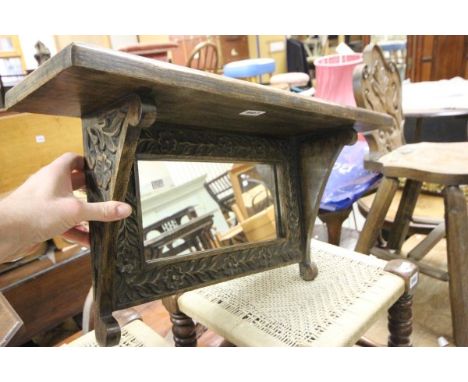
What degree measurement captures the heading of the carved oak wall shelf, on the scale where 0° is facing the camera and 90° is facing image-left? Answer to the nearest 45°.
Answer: approximately 315°

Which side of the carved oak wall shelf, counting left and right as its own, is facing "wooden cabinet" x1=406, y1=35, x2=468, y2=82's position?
left

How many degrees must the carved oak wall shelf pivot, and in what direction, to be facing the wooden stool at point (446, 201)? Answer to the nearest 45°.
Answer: approximately 90° to its left

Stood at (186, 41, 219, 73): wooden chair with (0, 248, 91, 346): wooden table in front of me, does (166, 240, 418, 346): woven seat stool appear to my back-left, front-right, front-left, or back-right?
front-left

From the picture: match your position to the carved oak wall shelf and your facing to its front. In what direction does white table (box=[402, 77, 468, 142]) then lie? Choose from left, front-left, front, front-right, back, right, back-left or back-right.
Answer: left

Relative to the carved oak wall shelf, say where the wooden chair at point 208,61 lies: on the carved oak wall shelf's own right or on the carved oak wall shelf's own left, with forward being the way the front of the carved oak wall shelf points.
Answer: on the carved oak wall shelf's own left

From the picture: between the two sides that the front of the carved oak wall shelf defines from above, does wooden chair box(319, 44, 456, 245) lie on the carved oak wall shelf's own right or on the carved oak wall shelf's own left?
on the carved oak wall shelf's own left

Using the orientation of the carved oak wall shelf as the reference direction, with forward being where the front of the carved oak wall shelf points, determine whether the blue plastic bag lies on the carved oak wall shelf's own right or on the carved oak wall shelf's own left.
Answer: on the carved oak wall shelf's own left
